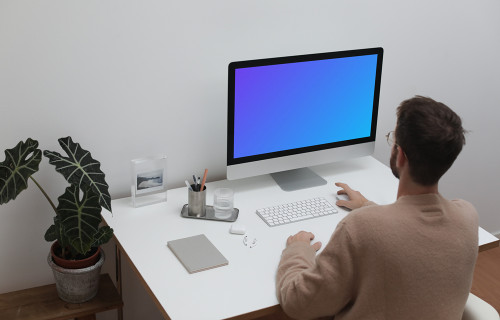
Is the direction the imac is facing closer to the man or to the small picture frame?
the man

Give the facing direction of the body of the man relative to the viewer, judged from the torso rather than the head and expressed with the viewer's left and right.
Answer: facing away from the viewer and to the left of the viewer

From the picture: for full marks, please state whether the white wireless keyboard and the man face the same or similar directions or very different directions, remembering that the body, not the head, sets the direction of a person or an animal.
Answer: very different directions

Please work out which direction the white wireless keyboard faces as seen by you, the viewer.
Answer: facing the viewer and to the right of the viewer

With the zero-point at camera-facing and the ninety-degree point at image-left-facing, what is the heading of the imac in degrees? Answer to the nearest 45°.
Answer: approximately 315°

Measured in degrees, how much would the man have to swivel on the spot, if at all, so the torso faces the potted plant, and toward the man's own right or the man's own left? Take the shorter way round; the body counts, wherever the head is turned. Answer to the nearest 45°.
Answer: approximately 45° to the man's own left

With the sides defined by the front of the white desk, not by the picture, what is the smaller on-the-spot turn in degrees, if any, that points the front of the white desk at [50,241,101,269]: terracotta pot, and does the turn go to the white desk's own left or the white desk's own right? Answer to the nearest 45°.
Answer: approximately 135° to the white desk's own right

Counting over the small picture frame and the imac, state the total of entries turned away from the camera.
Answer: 0

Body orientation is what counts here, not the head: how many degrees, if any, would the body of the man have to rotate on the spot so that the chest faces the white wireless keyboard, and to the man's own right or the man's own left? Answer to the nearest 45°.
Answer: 0° — they already face it

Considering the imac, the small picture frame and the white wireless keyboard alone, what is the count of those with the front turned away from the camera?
0

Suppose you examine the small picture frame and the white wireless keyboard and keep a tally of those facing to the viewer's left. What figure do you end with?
0

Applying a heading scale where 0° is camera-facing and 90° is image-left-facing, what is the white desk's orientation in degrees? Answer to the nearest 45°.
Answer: approximately 315°

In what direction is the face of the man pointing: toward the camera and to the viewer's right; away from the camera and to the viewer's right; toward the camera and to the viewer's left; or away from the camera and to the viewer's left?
away from the camera and to the viewer's left
